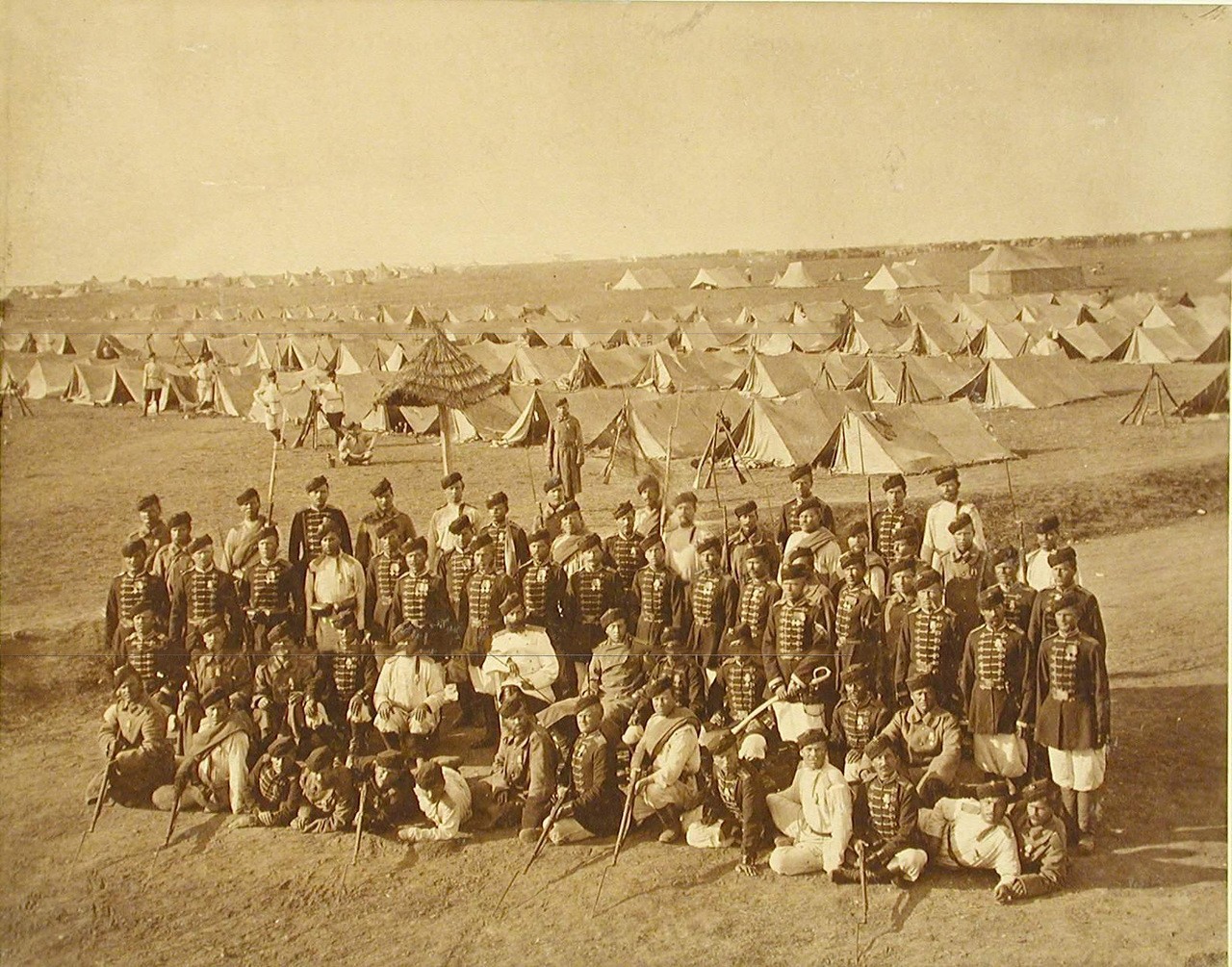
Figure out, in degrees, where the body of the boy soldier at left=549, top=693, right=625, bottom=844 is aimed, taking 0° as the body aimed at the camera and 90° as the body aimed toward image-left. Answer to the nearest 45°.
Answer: approximately 45°

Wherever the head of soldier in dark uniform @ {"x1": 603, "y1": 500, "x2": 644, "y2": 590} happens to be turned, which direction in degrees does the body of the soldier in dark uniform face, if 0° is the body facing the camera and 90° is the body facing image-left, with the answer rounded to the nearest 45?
approximately 0°

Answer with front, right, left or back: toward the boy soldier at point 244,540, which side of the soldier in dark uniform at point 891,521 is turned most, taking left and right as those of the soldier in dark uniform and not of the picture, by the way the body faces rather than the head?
right

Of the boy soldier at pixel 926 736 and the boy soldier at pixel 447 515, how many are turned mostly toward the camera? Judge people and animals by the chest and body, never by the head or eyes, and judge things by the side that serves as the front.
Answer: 2

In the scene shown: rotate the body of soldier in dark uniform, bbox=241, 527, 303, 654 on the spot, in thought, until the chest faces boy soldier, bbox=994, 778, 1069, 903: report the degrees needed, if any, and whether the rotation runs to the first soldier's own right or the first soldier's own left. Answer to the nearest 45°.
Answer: approximately 45° to the first soldier's own left

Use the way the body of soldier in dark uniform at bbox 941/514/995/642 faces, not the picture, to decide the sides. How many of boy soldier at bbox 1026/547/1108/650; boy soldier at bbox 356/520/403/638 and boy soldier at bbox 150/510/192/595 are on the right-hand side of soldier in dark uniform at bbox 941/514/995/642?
2

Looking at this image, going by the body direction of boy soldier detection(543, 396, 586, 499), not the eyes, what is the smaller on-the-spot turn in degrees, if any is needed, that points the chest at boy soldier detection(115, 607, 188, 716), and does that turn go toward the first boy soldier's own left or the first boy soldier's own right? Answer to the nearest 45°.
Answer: approximately 45° to the first boy soldier's own right
